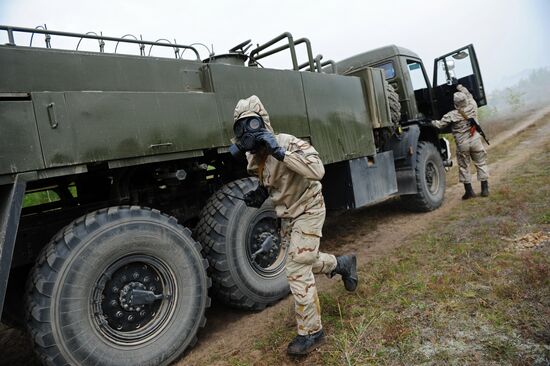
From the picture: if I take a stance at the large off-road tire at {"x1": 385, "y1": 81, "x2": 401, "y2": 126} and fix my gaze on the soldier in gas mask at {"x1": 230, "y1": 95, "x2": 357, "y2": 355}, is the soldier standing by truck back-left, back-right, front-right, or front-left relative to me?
back-left

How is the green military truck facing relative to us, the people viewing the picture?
facing away from the viewer and to the right of the viewer

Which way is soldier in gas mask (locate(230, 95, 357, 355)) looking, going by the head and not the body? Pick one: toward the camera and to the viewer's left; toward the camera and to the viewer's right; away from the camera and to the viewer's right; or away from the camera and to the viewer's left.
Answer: toward the camera and to the viewer's left

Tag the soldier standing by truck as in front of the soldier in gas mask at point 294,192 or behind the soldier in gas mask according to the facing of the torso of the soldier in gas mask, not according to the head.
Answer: behind

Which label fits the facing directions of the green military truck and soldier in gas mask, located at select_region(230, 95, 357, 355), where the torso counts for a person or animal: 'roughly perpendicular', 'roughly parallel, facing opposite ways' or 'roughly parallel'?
roughly parallel, facing opposite ways

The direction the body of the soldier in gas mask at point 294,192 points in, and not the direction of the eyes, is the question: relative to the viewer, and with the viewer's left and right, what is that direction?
facing the viewer and to the left of the viewer

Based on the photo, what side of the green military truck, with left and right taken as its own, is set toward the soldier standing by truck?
front
